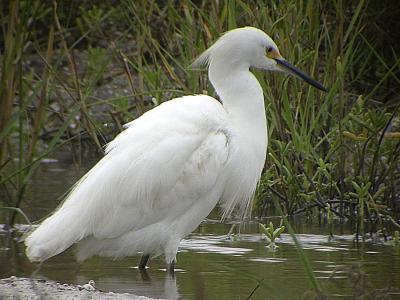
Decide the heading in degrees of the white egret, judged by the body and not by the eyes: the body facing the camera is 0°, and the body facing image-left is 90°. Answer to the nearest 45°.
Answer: approximately 270°
